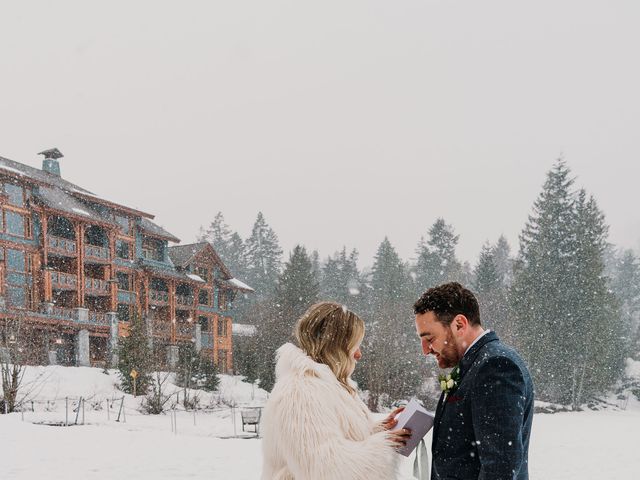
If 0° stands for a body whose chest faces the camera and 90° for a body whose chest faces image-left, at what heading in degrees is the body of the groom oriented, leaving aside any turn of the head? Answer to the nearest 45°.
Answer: approximately 90°

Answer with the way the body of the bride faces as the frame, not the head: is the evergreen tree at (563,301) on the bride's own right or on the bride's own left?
on the bride's own left

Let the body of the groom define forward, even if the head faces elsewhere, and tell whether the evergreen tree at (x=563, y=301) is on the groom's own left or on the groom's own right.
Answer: on the groom's own right

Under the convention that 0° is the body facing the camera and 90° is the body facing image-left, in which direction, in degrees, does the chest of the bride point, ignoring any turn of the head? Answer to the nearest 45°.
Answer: approximately 270°

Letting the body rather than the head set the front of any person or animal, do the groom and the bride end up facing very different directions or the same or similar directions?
very different directions

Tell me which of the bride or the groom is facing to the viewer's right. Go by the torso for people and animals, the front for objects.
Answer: the bride

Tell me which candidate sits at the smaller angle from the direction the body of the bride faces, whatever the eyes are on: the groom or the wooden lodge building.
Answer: the groom

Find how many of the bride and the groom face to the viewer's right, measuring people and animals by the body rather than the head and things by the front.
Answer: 1

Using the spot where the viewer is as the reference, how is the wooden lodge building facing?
facing the viewer and to the right of the viewer

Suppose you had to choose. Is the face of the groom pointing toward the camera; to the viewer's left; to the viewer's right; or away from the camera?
to the viewer's left

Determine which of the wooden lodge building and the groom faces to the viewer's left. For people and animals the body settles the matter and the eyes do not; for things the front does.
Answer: the groom

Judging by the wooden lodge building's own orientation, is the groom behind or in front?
in front
